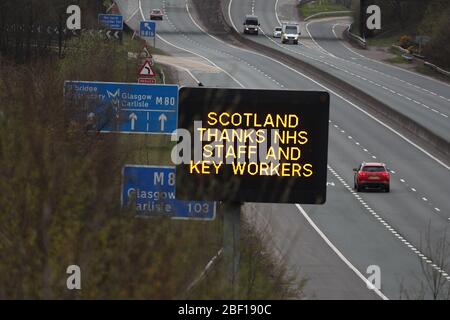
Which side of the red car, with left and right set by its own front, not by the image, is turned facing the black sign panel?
back

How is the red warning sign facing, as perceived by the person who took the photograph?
facing the viewer

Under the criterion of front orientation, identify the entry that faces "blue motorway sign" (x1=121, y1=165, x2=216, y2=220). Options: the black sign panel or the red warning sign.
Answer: the red warning sign

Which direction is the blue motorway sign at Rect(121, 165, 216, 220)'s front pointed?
toward the camera

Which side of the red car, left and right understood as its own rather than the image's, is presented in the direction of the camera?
back

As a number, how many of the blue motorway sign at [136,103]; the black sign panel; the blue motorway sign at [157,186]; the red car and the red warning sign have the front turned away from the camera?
1

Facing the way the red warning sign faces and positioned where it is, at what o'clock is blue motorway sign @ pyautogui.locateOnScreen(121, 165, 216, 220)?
The blue motorway sign is roughly at 12 o'clock from the red warning sign.

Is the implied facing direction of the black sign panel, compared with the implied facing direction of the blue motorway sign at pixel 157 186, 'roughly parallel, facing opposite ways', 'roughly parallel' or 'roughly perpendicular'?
roughly parallel

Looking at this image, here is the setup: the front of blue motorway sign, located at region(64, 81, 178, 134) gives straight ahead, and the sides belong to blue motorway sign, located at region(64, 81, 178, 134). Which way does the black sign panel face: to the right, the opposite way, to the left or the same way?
the same way

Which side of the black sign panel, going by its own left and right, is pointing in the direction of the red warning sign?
back

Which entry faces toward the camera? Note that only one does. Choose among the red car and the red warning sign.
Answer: the red warning sign

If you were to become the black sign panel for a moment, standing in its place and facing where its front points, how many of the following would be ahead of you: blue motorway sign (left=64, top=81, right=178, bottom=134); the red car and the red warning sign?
0
